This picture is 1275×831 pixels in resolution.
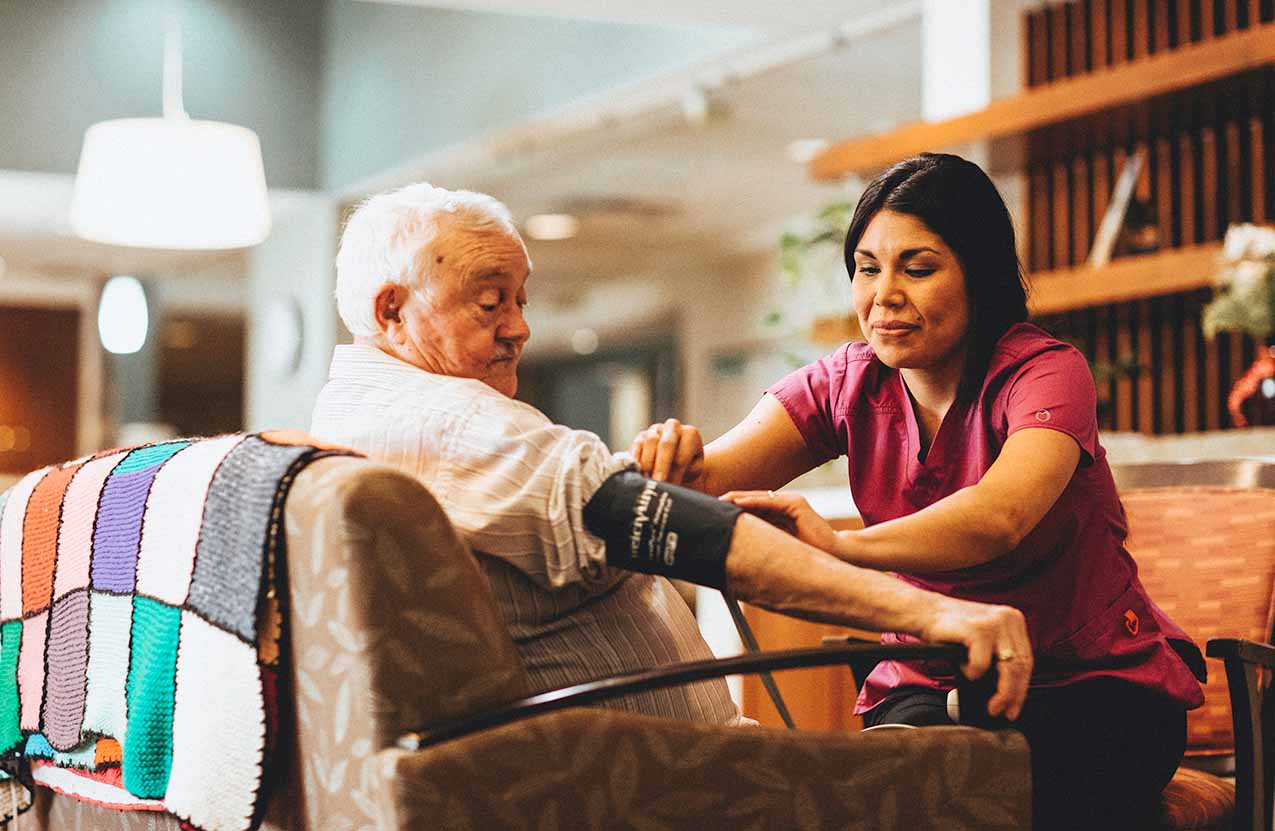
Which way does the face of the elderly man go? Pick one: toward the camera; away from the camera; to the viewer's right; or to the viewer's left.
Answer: to the viewer's right

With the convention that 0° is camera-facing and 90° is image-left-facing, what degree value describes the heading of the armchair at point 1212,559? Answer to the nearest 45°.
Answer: approximately 45°

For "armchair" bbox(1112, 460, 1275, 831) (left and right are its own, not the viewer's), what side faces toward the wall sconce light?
right

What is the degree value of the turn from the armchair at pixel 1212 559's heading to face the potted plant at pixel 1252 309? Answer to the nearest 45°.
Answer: approximately 135° to its right

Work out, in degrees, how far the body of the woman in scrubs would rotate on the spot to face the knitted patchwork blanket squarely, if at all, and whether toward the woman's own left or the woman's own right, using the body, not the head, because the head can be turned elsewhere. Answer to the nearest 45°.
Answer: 0° — they already face it

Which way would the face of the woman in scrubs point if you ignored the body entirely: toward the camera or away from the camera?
toward the camera

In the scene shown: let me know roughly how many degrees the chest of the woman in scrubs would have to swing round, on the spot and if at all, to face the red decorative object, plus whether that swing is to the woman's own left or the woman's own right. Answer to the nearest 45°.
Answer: approximately 135° to the woman's own right

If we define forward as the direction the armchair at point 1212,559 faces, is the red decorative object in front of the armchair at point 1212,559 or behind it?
behind

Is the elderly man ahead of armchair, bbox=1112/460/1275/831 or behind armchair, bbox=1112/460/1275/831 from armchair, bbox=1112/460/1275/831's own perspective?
ahead

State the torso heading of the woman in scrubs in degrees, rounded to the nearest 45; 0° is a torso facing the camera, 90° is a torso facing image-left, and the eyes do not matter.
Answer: approximately 45°

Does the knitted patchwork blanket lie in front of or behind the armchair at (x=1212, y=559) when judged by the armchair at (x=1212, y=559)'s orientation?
in front
